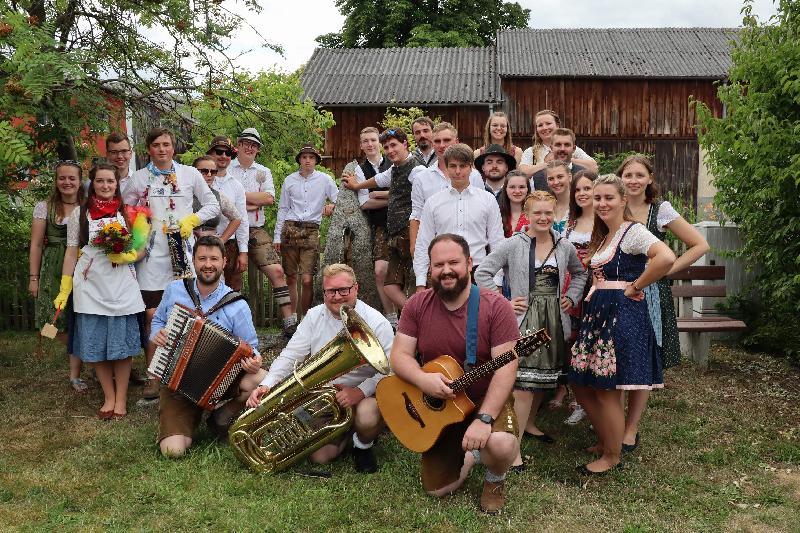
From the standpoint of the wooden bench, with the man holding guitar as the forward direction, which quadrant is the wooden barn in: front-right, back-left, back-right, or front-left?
back-right

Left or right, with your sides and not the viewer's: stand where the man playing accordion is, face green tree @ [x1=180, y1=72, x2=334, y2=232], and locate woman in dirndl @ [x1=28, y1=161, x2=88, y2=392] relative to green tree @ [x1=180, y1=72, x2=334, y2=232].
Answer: left

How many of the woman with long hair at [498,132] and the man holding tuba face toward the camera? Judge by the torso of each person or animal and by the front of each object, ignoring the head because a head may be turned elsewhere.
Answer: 2

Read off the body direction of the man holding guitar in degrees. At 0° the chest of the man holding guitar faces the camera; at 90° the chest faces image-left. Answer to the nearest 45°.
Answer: approximately 0°

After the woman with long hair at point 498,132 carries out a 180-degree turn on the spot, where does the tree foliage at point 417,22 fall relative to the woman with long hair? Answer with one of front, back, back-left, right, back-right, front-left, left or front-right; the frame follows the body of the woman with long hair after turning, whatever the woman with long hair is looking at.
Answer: front

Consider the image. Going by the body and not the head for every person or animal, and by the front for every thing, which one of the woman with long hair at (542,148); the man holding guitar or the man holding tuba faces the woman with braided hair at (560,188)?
the woman with long hair at (542,148)

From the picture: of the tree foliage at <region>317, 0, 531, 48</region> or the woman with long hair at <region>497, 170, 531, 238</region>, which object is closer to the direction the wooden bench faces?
the woman with long hair

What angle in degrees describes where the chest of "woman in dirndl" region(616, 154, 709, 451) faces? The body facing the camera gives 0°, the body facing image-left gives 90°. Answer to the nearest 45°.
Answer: approximately 45°

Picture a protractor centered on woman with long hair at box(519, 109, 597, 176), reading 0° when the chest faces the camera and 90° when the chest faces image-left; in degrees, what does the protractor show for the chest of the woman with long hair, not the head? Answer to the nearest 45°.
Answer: approximately 0°

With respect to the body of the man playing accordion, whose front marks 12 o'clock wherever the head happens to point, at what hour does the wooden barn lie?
The wooden barn is roughly at 7 o'clock from the man playing accordion.
